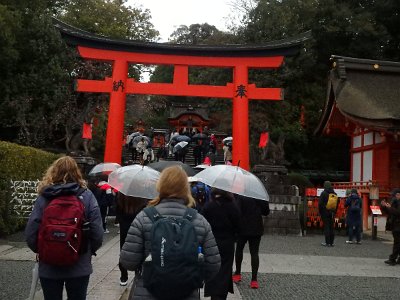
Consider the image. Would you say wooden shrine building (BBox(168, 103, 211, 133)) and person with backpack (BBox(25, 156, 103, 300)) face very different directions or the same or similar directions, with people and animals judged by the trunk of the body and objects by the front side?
very different directions

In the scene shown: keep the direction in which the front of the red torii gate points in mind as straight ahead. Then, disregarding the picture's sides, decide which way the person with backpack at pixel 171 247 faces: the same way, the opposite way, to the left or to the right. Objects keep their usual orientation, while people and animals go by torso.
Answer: the opposite way

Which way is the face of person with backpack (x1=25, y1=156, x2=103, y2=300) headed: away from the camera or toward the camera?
away from the camera

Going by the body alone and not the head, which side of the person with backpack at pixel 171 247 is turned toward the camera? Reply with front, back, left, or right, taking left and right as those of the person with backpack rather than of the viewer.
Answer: back

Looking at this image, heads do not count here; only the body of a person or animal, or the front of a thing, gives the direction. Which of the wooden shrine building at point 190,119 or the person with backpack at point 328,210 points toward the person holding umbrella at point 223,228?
the wooden shrine building

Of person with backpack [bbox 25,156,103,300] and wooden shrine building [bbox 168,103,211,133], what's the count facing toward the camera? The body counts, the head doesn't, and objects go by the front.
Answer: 1

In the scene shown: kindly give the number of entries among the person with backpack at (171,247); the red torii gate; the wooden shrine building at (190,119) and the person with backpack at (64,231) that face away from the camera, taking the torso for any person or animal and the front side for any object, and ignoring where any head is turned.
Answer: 2

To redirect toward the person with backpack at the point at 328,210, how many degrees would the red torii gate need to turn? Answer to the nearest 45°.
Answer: approximately 45° to its left

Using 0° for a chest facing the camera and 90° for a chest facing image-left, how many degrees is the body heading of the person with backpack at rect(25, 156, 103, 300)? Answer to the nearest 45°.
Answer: approximately 180°
